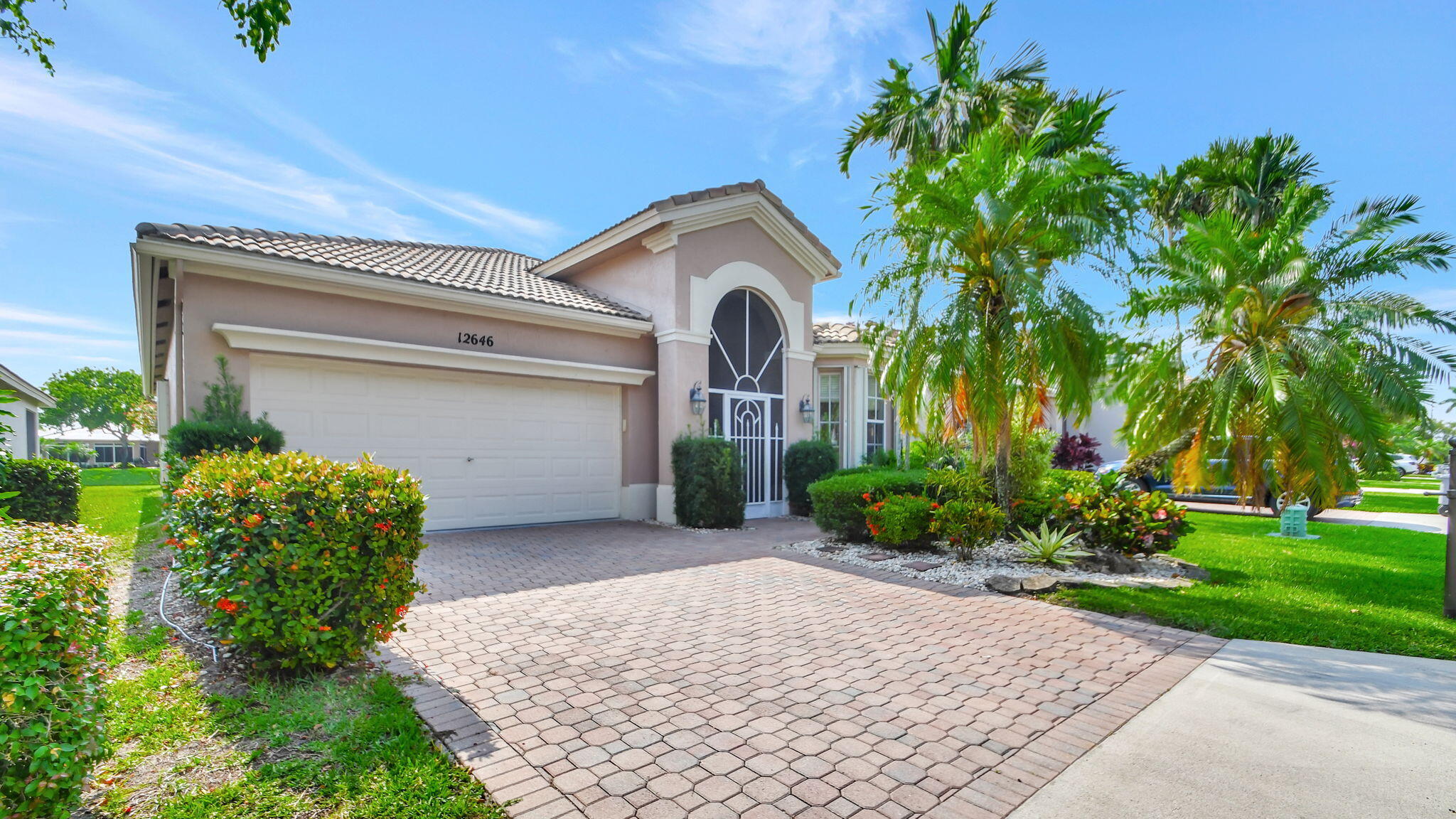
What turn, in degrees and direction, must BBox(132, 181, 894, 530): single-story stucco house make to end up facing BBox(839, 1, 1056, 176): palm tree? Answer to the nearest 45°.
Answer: approximately 45° to its left

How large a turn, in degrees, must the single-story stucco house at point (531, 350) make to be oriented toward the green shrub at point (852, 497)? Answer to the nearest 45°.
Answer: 0° — it already faces it

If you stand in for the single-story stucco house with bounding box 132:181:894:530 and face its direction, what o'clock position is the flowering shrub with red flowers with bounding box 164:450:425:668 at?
The flowering shrub with red flowers is roughly at 2 o'clock from the single-story stucco house.

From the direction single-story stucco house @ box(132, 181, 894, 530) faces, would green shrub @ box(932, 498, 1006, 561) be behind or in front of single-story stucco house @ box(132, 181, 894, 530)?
in front

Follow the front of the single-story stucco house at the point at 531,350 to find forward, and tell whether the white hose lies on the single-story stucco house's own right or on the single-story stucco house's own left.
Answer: on the single-story stucco house's own right

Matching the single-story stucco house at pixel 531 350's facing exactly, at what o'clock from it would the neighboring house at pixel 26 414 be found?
The neighboring house is roughly at 4 o'clock from the single-story stucco house.

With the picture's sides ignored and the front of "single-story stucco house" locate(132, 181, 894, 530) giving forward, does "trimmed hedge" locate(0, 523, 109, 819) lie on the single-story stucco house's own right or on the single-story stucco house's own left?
on the single-story stucco house's own right

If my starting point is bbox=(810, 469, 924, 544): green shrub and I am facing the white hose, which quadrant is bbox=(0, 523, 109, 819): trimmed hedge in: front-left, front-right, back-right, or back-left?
front-left

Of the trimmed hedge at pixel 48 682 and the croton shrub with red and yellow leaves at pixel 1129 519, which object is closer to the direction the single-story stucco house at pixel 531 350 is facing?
the croton shrub with red and yellow leaves

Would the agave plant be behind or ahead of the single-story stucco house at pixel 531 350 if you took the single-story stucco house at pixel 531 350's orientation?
ahead

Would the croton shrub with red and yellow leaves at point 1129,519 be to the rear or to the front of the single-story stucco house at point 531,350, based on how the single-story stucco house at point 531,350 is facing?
to the front

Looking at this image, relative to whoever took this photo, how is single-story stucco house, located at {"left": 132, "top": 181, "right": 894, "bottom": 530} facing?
facing the viewer and to the right of the viewer
